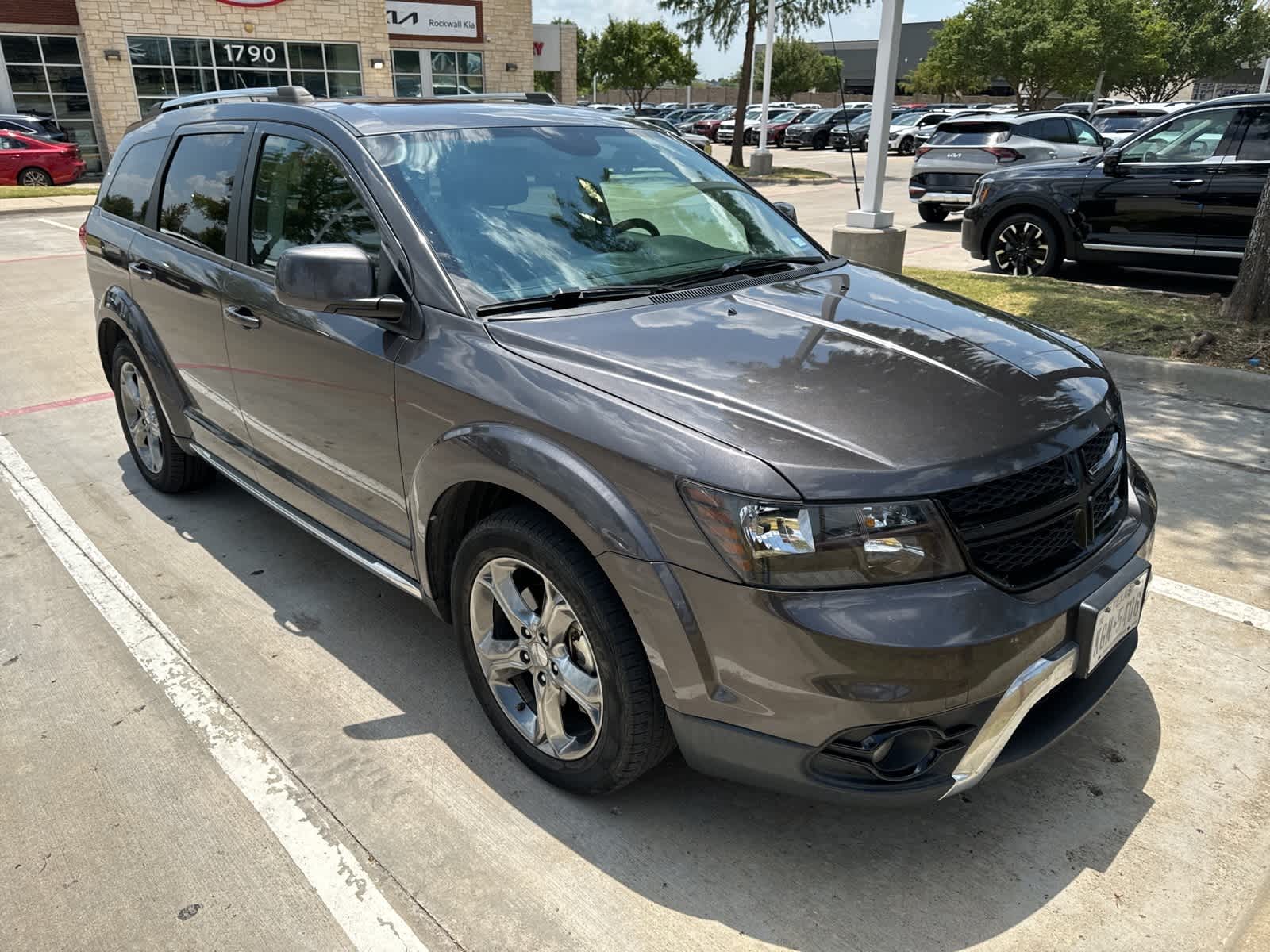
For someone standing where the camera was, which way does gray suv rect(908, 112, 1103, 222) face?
facing away from the viewer and to the right of the viewer

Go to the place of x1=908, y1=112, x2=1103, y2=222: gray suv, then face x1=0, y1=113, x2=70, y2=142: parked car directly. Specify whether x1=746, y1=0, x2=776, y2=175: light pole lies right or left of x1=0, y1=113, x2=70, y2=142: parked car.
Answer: right

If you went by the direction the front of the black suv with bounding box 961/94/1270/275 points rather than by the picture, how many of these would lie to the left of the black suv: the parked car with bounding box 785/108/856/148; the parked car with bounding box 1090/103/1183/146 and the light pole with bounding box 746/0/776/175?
0

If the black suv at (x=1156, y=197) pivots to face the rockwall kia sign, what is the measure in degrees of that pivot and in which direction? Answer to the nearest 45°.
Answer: approximately 45° to its right

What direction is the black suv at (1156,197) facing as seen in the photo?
to the viewer's left

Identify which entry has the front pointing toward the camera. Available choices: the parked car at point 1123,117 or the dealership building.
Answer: the dealership building

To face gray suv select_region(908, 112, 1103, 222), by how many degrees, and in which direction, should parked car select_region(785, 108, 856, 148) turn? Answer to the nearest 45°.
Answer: approximately 45° to its left

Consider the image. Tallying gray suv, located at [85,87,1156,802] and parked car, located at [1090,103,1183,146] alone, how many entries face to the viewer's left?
0

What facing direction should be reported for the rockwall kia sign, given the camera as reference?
facing the viewer

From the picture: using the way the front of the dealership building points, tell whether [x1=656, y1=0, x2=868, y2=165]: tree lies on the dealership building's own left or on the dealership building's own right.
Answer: on the dealership building's own left

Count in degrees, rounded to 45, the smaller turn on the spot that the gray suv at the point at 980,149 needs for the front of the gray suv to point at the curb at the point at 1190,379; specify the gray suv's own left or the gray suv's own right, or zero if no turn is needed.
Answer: approximately 135° to the gray suv's own right

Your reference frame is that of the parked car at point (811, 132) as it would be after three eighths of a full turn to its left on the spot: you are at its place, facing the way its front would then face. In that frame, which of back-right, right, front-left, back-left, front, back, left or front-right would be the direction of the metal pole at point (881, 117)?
right

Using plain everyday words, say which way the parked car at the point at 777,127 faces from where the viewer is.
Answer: facing the viewer and to the left of the viewer

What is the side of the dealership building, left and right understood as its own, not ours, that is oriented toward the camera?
front

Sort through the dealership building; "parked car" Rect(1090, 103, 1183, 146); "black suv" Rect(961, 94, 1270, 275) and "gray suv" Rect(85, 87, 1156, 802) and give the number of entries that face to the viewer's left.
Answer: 1
